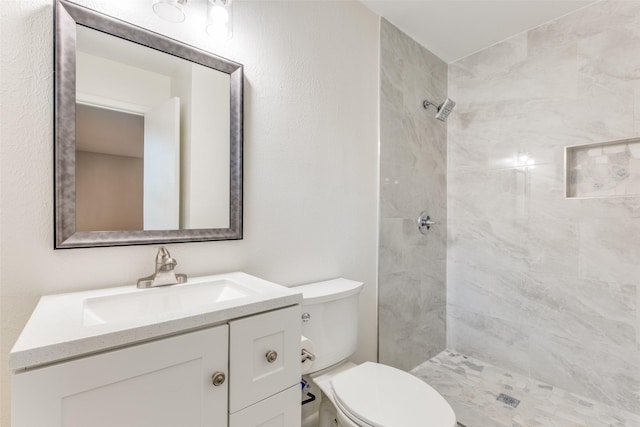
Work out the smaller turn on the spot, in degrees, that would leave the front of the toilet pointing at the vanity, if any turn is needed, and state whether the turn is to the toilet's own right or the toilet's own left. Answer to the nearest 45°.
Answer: approximately 90° to the toilet's own right

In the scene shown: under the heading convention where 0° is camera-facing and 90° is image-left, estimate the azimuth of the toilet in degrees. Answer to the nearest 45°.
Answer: approximately 315°

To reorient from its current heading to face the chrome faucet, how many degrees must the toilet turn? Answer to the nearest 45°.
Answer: approximately 90° to its right
